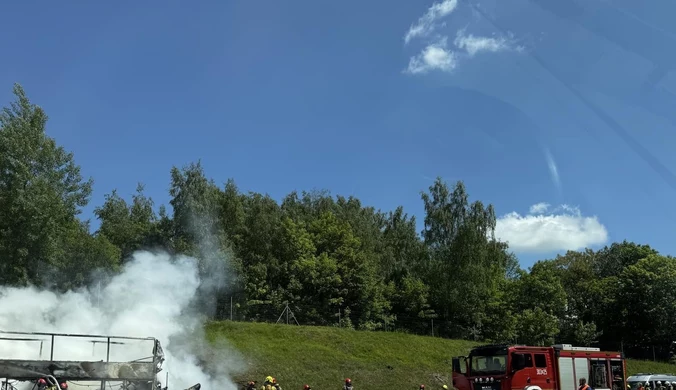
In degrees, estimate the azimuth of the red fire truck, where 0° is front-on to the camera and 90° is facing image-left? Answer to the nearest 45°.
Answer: approximately 45°

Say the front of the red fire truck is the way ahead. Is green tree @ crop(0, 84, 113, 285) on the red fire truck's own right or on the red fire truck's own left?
on the red fire truck's own right

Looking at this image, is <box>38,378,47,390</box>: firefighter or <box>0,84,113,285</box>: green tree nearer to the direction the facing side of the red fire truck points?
the firefighter

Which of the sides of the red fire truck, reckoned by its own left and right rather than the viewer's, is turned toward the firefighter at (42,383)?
front
